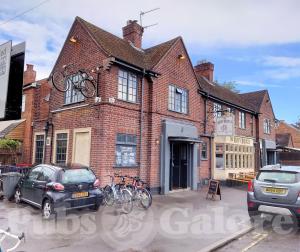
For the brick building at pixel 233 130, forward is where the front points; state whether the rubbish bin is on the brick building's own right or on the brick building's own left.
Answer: on the brick building's own right

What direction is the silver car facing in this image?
away from the camera

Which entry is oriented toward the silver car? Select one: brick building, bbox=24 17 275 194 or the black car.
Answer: the brick building

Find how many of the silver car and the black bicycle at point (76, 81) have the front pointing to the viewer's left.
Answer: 1

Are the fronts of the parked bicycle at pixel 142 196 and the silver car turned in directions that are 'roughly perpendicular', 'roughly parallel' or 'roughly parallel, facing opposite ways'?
roughly perpendicular

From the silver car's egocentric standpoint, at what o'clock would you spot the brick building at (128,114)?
The brick building is roughly at 10 o'clock from the silver car.

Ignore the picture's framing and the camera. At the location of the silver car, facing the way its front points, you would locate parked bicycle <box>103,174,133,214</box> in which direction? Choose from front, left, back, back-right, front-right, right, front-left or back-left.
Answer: left

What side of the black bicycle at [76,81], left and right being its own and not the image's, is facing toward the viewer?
left
